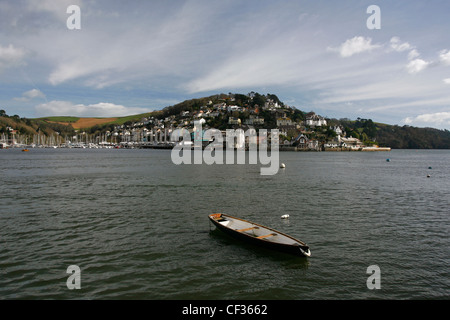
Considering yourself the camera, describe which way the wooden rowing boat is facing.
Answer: facing the viewer and to the right of the viewer
